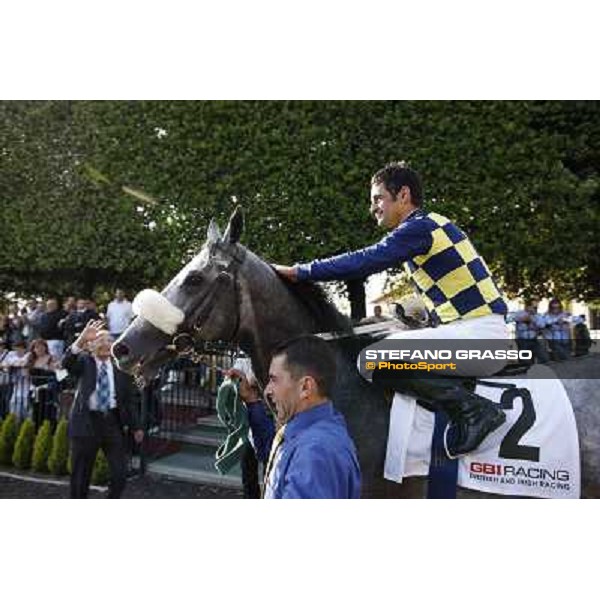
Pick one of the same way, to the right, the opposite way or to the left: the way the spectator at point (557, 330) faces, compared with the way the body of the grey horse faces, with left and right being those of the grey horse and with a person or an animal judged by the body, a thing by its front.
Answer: to the left

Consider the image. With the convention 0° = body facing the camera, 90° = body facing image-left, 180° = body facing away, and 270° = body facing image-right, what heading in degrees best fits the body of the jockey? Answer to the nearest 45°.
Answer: approximately 90°

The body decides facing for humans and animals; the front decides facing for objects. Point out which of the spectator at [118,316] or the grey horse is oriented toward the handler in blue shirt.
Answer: the spectator

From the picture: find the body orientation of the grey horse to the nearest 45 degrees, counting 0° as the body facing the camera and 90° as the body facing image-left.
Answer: approximately 90°
